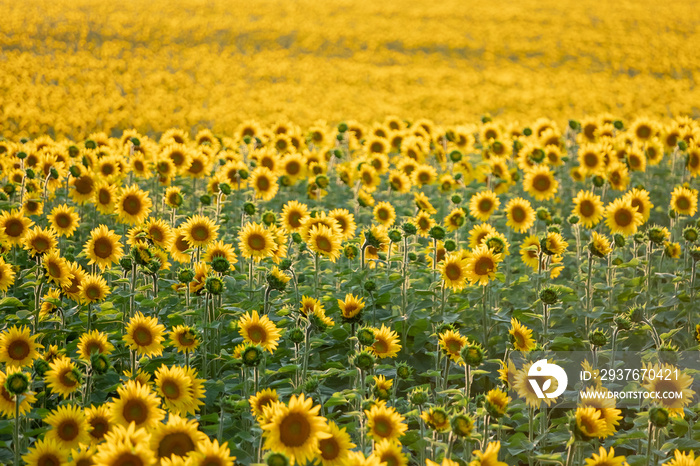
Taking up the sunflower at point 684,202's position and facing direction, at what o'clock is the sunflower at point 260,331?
the sunflower at point 260,331 is roughly at 1 o'clock from the sunflower at point 684,202.

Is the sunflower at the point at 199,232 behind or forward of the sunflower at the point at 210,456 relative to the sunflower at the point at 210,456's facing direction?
behind

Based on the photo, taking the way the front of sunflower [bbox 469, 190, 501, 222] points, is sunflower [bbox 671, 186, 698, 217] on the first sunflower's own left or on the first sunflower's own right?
on the first sunflower's own left

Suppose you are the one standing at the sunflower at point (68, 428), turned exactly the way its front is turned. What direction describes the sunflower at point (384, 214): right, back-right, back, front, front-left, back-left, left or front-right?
back-left

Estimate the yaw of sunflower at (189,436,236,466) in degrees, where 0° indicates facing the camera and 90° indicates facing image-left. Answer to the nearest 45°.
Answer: approximately 0°

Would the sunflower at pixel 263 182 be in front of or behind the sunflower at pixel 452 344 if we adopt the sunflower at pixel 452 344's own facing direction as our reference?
behind

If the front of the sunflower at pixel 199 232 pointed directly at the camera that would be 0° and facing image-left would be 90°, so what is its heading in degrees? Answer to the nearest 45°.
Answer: approximately 0°
